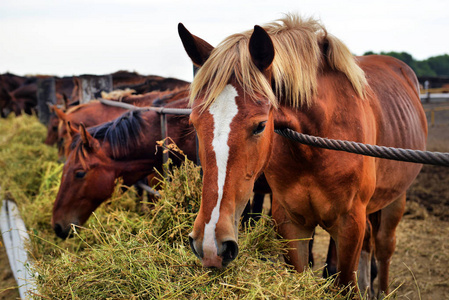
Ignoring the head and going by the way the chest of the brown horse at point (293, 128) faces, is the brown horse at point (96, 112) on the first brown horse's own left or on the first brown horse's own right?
on the first brown horse's own right

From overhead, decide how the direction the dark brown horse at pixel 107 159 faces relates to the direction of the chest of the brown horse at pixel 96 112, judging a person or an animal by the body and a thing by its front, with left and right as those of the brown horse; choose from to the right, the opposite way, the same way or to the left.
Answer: the same way

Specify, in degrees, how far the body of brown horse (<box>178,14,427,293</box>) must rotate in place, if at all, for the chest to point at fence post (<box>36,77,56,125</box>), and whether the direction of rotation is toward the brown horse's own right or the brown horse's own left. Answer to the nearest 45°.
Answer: approximately 90° to the brown horse's own right

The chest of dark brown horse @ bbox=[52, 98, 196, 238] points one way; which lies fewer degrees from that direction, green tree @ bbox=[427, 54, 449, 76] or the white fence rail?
the white fence rail

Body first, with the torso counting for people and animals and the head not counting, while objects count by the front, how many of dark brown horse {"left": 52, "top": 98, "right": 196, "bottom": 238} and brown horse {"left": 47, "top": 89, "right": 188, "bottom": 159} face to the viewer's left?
2

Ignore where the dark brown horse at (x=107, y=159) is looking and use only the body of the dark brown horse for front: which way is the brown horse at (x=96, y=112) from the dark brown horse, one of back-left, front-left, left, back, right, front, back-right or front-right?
right

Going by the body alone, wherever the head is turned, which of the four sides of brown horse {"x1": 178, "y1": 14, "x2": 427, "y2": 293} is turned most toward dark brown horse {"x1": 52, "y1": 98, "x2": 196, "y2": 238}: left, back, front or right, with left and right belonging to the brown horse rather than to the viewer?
right

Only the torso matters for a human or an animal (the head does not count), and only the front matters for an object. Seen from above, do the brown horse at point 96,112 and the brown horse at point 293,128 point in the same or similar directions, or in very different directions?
same or similar directions

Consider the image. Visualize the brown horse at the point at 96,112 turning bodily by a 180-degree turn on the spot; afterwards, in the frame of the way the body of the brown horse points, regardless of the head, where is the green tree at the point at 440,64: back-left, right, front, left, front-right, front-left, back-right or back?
front-left

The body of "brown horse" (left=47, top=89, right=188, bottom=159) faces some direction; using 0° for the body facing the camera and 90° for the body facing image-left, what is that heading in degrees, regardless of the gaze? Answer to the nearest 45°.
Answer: approximately 90°

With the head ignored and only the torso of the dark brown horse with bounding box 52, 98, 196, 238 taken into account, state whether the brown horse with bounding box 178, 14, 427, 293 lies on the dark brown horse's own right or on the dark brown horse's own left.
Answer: on the dark brown horse's own left

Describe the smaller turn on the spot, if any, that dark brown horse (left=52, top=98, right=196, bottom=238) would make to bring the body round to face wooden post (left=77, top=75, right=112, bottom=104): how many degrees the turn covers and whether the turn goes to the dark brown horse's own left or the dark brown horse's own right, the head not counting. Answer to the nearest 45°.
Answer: approximately 90° to the dark brown horse's own right

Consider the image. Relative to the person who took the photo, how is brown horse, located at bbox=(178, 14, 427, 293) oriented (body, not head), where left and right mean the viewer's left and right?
facing the viewer and to the left of the viewer

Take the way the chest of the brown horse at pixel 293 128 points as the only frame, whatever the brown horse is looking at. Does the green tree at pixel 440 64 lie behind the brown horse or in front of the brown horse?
behind

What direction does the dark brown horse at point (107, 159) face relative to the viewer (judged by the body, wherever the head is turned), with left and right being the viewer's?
facing to the left of the viewer
